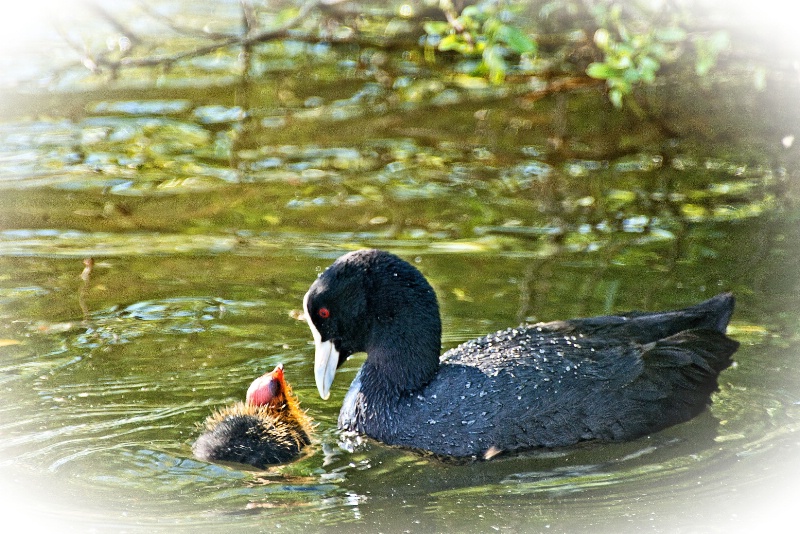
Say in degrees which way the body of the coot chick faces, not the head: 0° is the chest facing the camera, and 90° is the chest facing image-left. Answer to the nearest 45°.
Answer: approximately 270°

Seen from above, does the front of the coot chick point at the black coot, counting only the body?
yes

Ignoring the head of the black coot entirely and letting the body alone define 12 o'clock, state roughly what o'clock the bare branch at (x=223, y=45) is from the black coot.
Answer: The bare branch is roughly at 2 o'clock from the black coot.

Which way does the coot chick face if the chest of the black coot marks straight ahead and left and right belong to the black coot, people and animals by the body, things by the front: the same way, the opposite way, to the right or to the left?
the opposite way

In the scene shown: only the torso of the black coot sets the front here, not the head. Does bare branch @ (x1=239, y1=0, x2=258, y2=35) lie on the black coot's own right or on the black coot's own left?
on the black coot's own right

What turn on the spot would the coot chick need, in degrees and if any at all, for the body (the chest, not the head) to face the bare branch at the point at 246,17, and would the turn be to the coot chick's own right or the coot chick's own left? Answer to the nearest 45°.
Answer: approximately 90° to the coot chick's own left

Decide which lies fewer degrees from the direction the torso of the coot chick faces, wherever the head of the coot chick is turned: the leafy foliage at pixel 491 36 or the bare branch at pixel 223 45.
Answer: the leafy foliage

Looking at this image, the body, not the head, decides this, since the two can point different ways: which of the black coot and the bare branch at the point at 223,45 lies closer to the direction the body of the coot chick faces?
the black coot

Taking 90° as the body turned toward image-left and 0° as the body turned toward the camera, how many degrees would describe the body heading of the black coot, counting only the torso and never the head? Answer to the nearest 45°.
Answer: approximately 90°
